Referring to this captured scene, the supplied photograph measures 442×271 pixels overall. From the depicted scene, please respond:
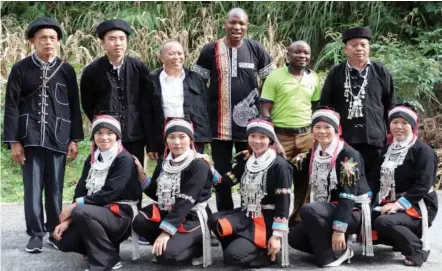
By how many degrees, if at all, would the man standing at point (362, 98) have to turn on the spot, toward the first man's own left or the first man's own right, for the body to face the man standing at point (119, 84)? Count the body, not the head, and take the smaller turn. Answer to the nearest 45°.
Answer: approximately 90° to the first man's own right

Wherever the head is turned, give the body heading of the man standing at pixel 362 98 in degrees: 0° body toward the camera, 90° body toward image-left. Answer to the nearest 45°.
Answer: approximately 0°

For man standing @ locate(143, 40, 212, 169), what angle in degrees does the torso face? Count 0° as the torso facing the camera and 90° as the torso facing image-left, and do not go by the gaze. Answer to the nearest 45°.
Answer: approximately 0°

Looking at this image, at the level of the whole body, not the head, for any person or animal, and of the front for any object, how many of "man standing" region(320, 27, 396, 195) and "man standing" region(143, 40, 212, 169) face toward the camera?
2

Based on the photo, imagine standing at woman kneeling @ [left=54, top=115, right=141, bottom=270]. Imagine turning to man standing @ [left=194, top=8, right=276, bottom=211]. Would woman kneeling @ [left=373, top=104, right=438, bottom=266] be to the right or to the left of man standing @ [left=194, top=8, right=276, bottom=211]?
right

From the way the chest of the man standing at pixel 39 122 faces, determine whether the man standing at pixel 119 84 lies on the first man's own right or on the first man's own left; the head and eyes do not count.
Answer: on the first man's own left
